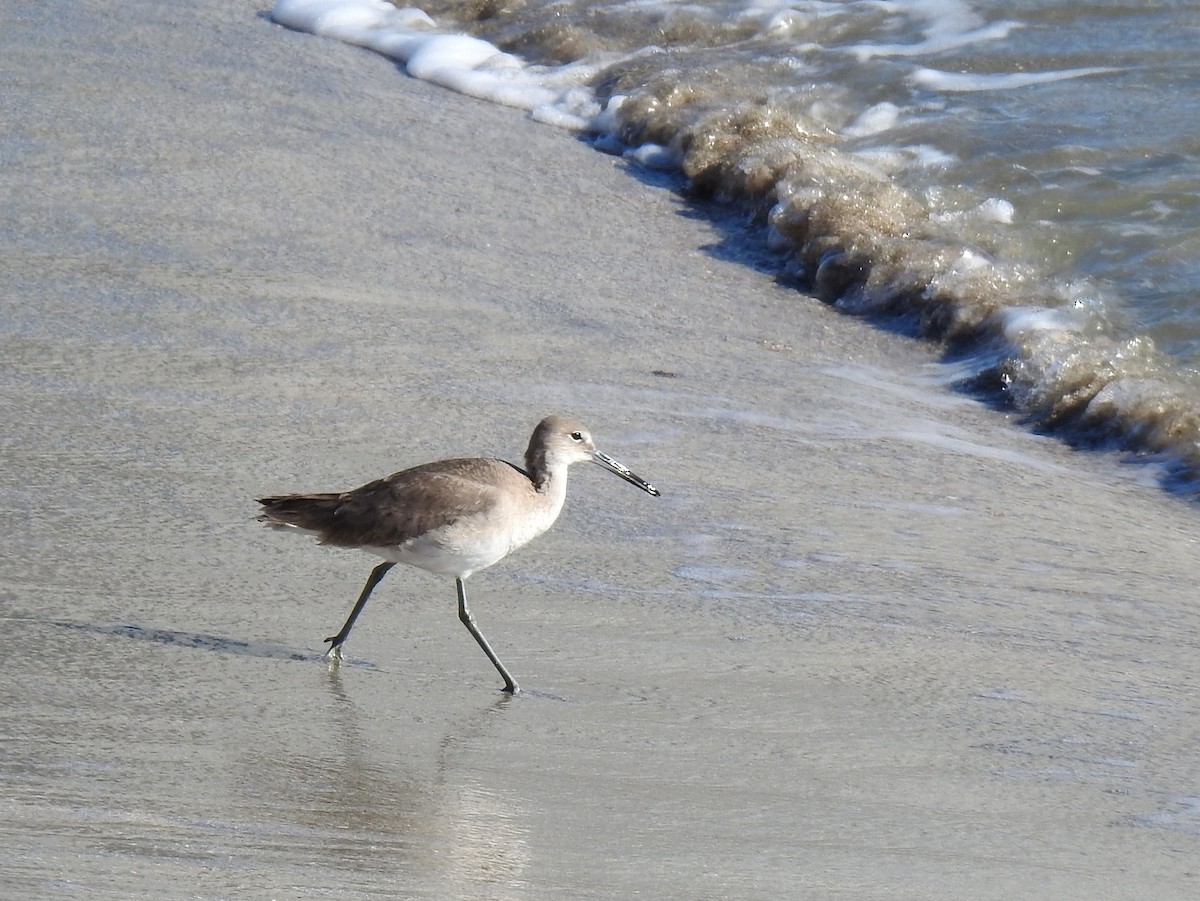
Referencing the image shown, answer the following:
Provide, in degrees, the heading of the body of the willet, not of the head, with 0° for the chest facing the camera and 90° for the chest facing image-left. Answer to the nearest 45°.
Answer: approximately 270°
